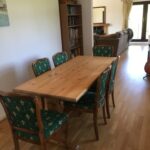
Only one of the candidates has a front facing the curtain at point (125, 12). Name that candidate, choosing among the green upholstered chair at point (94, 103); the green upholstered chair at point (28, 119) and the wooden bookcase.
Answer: the green upholstered chair at point (28, 119)

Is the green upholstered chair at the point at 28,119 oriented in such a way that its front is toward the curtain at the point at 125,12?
yes

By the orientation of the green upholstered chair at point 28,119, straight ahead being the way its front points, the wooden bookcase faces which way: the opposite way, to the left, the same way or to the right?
to the right

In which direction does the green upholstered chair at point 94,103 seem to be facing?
to the viewer's left

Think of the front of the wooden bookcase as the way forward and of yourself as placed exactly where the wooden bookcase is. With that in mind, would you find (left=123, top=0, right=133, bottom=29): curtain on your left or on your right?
on your left

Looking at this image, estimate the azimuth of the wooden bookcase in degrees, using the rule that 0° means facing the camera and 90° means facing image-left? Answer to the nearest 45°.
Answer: approximately 315°

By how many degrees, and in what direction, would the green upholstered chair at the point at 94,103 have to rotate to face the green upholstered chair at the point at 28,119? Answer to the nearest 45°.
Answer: approximately 45° to its left

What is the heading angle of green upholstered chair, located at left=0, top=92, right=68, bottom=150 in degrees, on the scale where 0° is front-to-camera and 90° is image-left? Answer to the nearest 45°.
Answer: approximately 225°

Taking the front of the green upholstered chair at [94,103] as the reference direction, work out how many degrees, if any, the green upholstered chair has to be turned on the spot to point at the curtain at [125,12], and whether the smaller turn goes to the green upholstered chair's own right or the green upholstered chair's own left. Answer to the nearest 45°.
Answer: approximately 90° to the green upholstered chair's own right

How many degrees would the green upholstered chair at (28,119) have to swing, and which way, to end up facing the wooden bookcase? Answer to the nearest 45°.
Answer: approximately 45° to its left

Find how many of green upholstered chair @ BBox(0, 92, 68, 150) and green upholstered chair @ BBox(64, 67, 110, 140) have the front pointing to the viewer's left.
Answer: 1

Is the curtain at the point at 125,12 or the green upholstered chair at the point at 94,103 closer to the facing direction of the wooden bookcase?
the green upholstered chair

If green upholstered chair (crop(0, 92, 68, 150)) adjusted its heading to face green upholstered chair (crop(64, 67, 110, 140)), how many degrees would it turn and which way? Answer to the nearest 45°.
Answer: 0° — it already faces it
